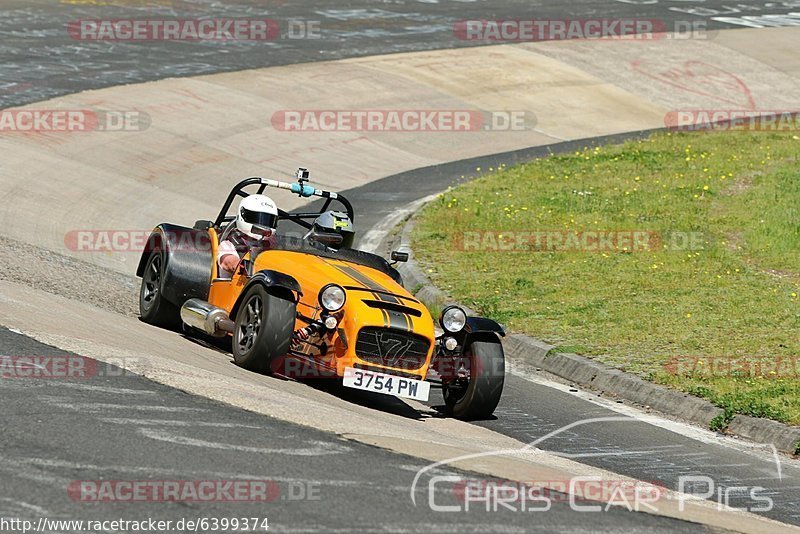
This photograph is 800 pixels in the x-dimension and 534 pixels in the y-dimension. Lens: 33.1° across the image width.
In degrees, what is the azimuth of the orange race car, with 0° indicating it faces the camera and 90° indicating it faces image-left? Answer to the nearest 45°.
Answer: approximately 315°

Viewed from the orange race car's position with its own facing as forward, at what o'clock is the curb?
The curb is roughly at 10 o'clock from the orange race car.
